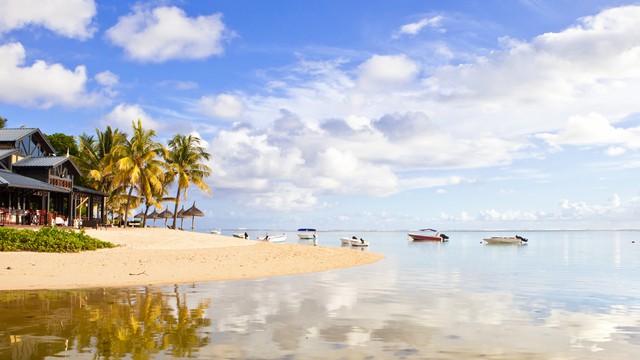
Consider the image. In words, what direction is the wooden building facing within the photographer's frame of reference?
facing the viewer and to the right of the viewer
